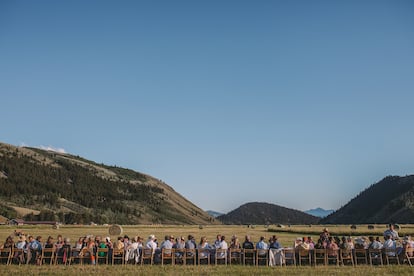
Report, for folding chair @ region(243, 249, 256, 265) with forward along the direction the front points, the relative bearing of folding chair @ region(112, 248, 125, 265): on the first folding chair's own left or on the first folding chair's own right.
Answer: on the first folding chair's own left

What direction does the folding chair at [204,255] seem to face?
away from the camera

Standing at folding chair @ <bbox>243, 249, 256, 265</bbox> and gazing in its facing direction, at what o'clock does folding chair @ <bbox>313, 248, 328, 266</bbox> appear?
folding chair @ <bbox>313, 248, 328, 266</bbox> is roughly at 3 o'clock from folding chair @ <bbox>243, 249, 256, 265</bbox>.

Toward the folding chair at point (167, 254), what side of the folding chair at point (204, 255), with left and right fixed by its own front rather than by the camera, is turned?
left

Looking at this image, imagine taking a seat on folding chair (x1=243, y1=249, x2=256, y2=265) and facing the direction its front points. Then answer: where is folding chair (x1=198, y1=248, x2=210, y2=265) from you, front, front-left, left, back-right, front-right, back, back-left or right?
left

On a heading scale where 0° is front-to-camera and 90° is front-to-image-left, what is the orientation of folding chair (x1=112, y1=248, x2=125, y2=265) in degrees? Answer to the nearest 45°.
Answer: approximately 180°

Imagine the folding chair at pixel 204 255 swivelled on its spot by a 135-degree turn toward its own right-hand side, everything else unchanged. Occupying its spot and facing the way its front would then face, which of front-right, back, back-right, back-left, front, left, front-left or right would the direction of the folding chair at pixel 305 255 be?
front-left

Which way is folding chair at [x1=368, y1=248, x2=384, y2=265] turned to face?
away from the camera

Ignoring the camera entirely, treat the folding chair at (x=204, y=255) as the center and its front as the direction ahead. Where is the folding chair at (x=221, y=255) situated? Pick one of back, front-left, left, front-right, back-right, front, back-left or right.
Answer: right

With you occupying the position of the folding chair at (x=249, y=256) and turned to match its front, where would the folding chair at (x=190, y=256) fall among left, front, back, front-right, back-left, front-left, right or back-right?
left

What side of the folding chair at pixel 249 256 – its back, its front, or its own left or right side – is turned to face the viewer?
back

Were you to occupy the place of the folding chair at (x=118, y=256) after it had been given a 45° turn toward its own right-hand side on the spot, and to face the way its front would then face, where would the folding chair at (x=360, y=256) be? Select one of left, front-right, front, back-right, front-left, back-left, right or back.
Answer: front-right
